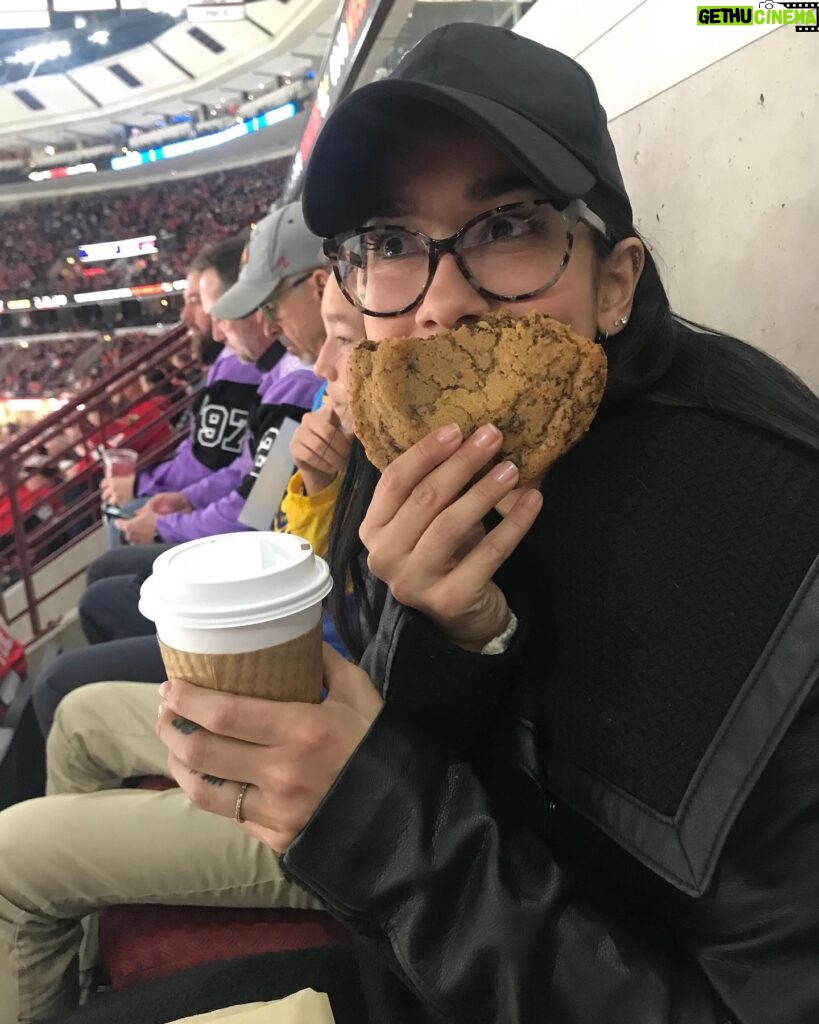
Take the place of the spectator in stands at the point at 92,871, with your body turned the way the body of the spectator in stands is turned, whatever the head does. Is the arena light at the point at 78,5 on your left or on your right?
on your right

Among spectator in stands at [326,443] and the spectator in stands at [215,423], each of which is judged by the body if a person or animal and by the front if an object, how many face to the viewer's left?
2

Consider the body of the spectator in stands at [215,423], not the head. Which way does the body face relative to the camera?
to the viewer's left

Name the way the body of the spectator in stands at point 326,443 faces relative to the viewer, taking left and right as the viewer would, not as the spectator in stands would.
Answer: facing to the left of the viewer

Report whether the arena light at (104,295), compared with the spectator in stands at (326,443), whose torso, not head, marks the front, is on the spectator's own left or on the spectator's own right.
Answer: on the spectator's own right

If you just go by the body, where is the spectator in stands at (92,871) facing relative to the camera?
to the viewer's left

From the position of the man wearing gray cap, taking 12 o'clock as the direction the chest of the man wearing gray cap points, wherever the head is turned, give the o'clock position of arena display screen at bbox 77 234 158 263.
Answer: The arena display screen is roughly at 3 o'clock from the man wearing gray cap.

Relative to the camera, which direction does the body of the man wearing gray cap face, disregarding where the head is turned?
to the viewer's left
